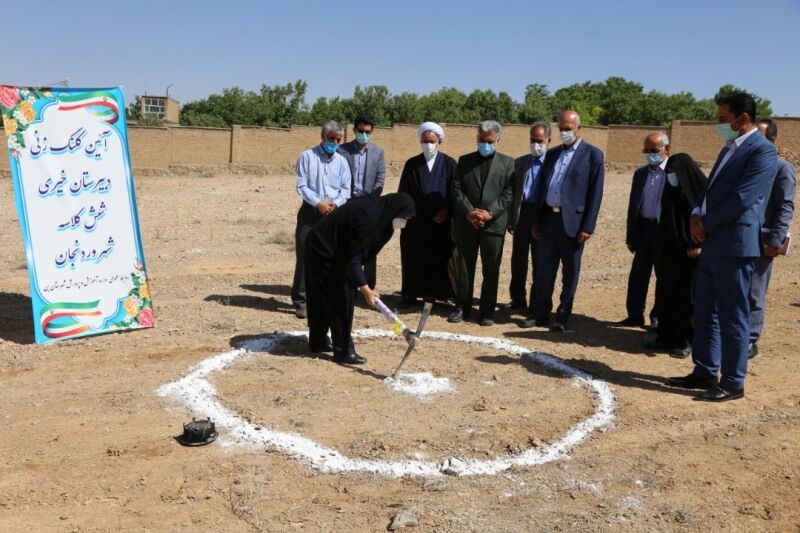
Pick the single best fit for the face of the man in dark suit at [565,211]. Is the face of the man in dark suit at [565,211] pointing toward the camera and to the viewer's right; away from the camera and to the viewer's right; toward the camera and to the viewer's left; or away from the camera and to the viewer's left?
toward the camera and to the viewer's left

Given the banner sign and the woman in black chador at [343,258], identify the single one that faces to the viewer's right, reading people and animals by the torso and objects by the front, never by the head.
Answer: the woman in black chador

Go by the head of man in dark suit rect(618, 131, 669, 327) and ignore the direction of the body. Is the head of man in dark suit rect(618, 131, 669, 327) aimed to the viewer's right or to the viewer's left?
to the viewer's left

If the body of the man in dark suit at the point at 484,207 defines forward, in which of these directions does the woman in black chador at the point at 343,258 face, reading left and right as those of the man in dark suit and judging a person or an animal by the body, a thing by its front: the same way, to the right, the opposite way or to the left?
to the left

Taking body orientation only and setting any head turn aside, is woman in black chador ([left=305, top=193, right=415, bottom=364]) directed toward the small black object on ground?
no

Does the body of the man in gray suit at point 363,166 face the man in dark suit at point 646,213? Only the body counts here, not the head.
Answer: no

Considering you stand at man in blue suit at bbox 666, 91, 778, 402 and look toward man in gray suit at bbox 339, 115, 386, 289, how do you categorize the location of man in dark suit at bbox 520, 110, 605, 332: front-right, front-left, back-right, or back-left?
front-right

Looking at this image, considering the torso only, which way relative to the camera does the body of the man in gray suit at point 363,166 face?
toward the camera

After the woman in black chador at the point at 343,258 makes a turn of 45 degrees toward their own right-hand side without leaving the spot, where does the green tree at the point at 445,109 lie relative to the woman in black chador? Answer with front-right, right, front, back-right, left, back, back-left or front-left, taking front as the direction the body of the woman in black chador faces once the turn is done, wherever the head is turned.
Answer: back-left

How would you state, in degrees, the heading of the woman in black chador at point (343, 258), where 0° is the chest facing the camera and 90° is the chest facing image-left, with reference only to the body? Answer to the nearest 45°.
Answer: approximately 270°

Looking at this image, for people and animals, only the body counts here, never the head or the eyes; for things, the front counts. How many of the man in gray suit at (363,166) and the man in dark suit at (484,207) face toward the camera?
2

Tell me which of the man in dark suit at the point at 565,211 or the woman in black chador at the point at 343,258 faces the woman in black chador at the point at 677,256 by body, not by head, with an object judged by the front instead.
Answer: the woman in black chador at the point at 343,258

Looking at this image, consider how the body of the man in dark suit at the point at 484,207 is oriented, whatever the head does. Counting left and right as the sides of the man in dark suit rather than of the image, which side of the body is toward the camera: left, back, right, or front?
front

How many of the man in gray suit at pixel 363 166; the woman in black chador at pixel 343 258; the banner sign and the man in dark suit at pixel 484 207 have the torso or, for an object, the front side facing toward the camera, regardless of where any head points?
3

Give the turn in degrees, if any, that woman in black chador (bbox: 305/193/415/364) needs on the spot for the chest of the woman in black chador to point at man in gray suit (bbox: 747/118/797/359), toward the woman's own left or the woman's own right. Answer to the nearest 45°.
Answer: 0° — they already face them

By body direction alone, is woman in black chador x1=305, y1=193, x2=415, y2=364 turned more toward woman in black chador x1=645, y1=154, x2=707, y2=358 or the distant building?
the woman in black chador

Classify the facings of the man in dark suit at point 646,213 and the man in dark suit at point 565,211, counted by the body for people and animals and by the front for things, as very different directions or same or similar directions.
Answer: same or similar directions

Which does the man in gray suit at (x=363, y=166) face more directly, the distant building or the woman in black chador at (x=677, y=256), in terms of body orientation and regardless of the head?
the woman in black chador
